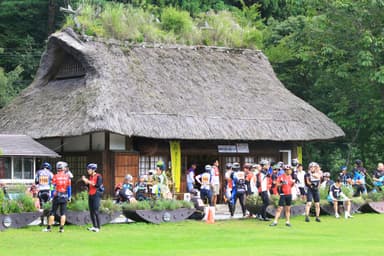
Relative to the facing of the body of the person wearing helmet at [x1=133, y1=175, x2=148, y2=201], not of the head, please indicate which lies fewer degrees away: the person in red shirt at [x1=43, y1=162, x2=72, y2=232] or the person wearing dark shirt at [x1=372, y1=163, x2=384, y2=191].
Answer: the person in red shirt

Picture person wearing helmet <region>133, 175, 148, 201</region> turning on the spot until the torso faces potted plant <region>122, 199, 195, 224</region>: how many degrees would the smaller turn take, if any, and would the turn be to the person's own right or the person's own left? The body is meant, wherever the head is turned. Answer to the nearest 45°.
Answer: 0° — they already face it

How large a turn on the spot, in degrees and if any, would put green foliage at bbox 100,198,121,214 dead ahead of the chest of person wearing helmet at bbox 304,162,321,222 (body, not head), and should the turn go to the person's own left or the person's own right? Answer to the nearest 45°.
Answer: approximately 45° to the person's own right

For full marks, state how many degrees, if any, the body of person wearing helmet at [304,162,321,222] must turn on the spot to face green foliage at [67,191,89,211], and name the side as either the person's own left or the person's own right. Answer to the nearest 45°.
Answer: approximately 45° to the person's own right

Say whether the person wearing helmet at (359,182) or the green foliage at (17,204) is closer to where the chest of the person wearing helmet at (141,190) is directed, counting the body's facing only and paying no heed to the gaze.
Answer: the green foliage
